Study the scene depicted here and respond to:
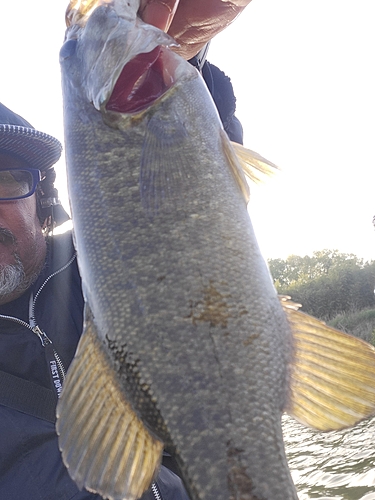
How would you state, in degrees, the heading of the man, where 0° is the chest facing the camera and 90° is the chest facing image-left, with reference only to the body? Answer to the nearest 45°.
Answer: approximately 0°
